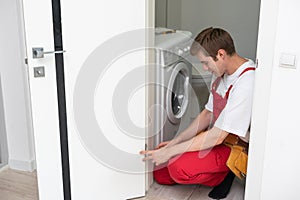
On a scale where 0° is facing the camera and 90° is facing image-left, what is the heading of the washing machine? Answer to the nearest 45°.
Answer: approximately 315°

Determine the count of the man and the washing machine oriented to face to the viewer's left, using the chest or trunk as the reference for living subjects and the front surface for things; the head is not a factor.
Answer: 1

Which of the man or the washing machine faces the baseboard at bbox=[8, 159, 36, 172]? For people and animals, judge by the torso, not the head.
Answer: the man

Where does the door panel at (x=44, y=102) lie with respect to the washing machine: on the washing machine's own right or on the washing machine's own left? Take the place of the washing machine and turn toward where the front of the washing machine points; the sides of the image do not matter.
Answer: on the washing machine's own right

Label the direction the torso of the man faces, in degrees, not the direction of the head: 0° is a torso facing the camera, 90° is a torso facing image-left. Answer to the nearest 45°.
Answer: approximately 90°

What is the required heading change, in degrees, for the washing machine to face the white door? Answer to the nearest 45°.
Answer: approximately 90° to its right

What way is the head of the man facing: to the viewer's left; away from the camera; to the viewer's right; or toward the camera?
to the viewer's left

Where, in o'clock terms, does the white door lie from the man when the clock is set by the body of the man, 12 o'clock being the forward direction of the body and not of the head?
The white door is roughly at 11 o'clock from the man.

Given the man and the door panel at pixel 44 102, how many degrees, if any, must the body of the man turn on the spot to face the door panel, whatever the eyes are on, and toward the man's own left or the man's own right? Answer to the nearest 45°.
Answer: approximately 45° to the man's own left
